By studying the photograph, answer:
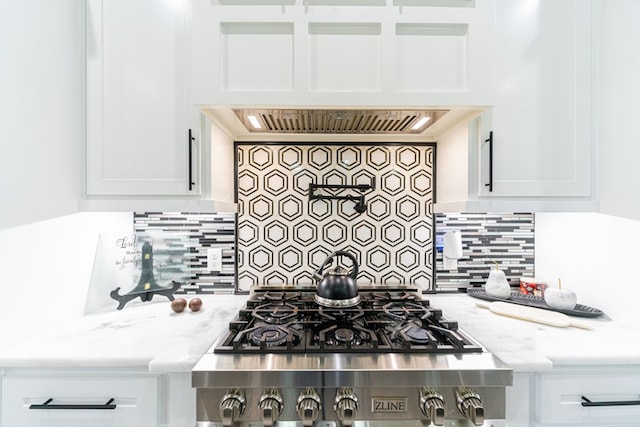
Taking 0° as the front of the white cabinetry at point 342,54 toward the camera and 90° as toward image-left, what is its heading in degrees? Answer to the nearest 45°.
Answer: approximately 0°

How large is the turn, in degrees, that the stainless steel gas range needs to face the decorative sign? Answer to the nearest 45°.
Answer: approximately 135° to its right

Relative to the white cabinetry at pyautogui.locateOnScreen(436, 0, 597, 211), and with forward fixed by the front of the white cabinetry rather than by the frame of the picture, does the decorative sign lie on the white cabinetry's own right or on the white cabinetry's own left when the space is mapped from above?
on the white cabinetry's own right

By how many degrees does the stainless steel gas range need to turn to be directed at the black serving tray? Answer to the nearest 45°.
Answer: approximately 135° to its left

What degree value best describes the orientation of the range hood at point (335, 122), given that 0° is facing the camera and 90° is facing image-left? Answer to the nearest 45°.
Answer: approximately 0°

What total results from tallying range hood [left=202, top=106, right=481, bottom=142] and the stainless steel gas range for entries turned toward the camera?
2

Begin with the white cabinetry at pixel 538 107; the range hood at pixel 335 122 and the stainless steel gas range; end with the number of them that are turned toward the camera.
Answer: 3
